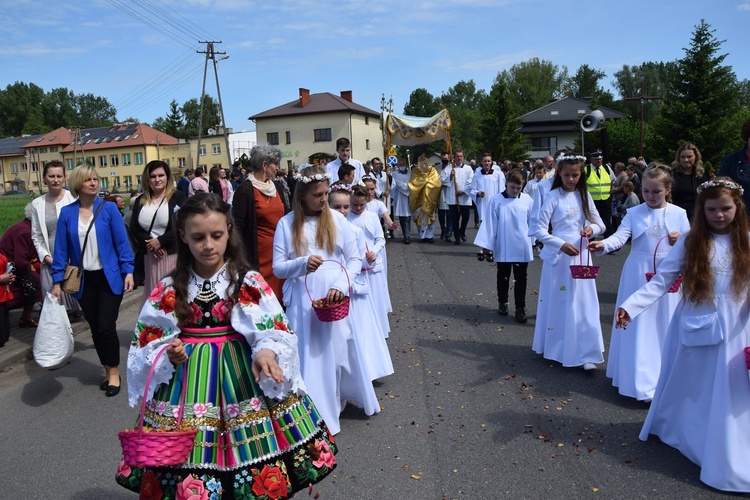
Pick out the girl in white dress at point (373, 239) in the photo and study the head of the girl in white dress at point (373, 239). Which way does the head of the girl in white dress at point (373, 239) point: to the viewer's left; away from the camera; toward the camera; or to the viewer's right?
toward the camera

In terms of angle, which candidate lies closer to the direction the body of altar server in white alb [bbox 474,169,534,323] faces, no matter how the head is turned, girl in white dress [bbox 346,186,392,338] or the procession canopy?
the girl in white dress

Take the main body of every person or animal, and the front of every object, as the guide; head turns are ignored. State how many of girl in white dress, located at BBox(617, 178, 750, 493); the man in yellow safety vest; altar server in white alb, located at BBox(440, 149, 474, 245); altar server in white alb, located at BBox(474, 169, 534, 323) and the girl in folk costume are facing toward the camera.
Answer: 5

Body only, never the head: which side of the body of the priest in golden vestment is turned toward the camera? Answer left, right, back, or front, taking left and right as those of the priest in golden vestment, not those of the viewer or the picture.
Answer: front

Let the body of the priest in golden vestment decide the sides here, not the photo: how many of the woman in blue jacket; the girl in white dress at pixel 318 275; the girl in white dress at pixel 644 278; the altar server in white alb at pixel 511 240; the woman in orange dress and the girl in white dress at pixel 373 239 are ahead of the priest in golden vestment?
6

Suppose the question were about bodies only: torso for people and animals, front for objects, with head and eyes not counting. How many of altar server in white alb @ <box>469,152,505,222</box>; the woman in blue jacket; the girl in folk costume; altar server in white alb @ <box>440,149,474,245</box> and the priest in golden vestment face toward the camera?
5

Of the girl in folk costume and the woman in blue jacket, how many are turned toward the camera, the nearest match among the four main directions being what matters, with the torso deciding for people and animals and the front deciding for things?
2

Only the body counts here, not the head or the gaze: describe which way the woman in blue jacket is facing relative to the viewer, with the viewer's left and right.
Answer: facing the viewer

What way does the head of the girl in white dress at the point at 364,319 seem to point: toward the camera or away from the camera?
toward the camera

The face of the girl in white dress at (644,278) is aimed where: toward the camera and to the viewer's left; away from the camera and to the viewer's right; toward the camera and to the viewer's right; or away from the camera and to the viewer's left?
toward the camera and to the viewer's left

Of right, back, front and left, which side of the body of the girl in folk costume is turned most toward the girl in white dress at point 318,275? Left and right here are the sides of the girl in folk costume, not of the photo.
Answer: back

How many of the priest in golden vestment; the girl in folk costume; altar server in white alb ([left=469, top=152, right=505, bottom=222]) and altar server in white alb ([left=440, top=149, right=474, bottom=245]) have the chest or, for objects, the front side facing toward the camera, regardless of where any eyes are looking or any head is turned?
4

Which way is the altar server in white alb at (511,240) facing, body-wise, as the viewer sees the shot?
toward the camera
